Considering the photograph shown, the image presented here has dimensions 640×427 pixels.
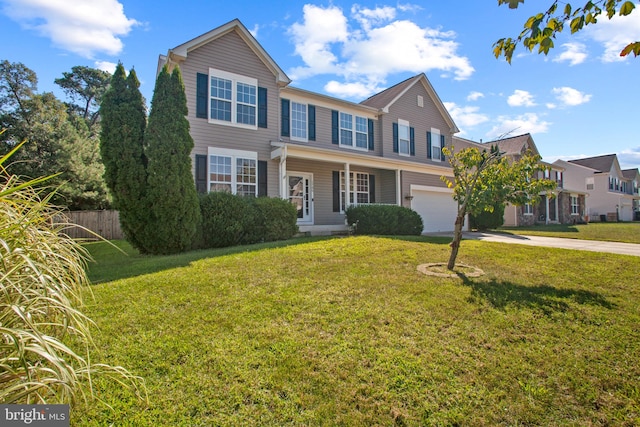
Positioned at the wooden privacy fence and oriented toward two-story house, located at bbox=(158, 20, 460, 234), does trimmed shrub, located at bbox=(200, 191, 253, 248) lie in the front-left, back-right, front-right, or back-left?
front-right

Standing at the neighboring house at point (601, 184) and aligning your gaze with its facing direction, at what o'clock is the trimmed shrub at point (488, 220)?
The trimmed shrub is roughly at 2 o'clock from the neighboring house.

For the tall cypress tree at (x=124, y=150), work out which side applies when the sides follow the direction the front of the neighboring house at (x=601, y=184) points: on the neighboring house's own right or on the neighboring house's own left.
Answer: on the neighboring house's own right

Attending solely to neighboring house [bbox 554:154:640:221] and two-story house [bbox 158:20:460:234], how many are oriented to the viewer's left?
0

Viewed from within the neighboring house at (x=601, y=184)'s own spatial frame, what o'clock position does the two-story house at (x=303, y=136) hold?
The two-story house is roughly at 2 o'clock from the neighboring house.

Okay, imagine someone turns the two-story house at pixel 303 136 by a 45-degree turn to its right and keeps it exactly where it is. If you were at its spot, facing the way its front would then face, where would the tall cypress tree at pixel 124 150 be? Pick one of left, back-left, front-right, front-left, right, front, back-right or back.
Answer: front-right

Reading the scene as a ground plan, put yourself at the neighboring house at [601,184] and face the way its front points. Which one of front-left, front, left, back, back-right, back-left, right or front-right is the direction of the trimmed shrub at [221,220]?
front-right

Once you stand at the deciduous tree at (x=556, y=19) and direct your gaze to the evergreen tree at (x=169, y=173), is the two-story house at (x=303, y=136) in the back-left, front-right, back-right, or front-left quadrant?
front-right

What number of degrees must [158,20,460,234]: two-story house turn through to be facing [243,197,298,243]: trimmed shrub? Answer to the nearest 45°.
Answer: approximately 45° to its right

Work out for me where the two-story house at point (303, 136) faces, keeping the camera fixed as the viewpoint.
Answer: facing the viewer and to the right of the viewer

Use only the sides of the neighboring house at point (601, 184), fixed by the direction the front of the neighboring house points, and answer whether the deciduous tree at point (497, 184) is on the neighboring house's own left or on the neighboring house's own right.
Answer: on the neighboring house's own right

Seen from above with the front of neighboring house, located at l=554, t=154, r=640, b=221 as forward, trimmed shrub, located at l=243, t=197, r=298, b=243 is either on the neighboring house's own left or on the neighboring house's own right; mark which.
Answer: on the neighboring house's own right

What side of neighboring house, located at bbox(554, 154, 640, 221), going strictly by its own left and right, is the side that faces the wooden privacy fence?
right
